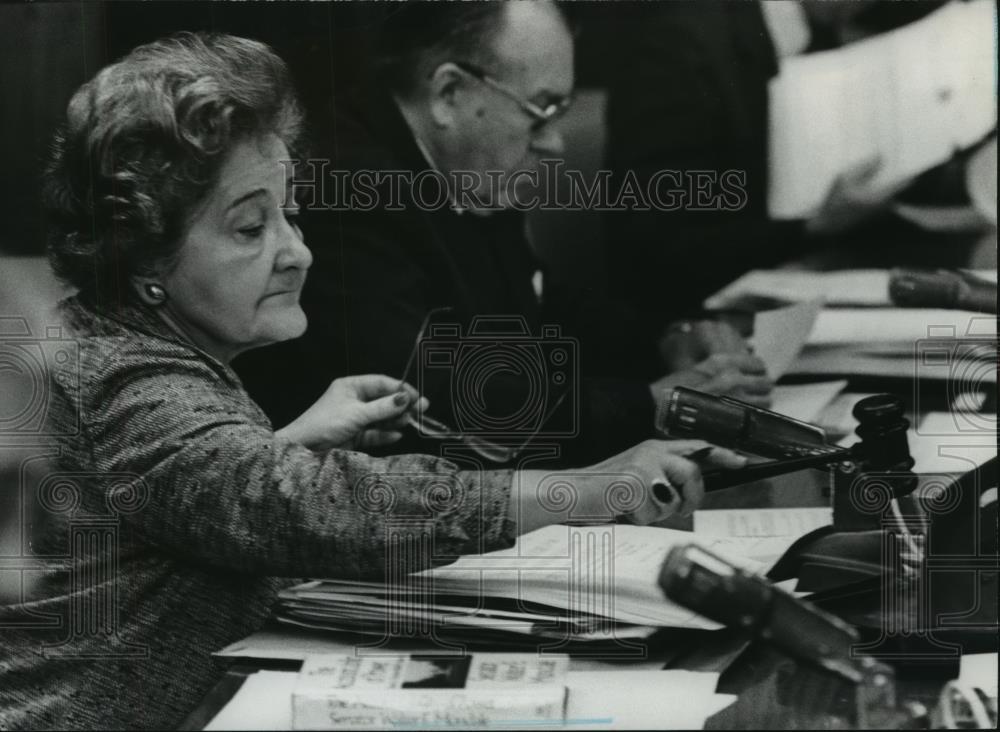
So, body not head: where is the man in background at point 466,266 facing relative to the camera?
to the viewer's right

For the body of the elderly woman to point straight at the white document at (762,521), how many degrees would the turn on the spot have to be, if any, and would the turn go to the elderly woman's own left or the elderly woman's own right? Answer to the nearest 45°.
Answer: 0° — they already face it

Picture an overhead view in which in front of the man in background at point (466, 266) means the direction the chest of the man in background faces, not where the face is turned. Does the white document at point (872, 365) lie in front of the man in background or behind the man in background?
in front

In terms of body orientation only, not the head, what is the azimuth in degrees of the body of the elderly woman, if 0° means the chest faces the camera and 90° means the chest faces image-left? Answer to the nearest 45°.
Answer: approximately 270°

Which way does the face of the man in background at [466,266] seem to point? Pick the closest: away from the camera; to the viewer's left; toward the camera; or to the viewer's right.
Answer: to the viewer's right

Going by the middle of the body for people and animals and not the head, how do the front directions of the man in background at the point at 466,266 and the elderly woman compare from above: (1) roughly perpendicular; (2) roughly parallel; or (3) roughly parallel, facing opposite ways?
roughly parallel

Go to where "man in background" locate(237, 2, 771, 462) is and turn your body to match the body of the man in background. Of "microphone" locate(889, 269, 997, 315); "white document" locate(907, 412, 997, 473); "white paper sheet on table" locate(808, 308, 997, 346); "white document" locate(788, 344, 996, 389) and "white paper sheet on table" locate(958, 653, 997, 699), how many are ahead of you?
5

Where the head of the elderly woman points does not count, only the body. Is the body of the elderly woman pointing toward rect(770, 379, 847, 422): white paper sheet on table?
yes

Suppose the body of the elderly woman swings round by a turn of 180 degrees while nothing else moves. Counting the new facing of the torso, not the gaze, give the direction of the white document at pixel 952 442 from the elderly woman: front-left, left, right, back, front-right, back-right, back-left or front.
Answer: back

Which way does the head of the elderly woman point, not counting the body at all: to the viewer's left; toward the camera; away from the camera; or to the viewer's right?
to the viewer's right

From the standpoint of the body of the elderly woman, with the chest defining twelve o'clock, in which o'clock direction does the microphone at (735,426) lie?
The microphone is roughly at 12 o'clock from the elderly woman.

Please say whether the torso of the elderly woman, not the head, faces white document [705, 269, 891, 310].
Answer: yes

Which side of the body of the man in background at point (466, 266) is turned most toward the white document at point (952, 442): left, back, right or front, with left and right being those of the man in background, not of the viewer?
front

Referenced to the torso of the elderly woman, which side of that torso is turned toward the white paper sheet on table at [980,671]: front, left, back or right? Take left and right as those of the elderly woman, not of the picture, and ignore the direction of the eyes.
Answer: front
